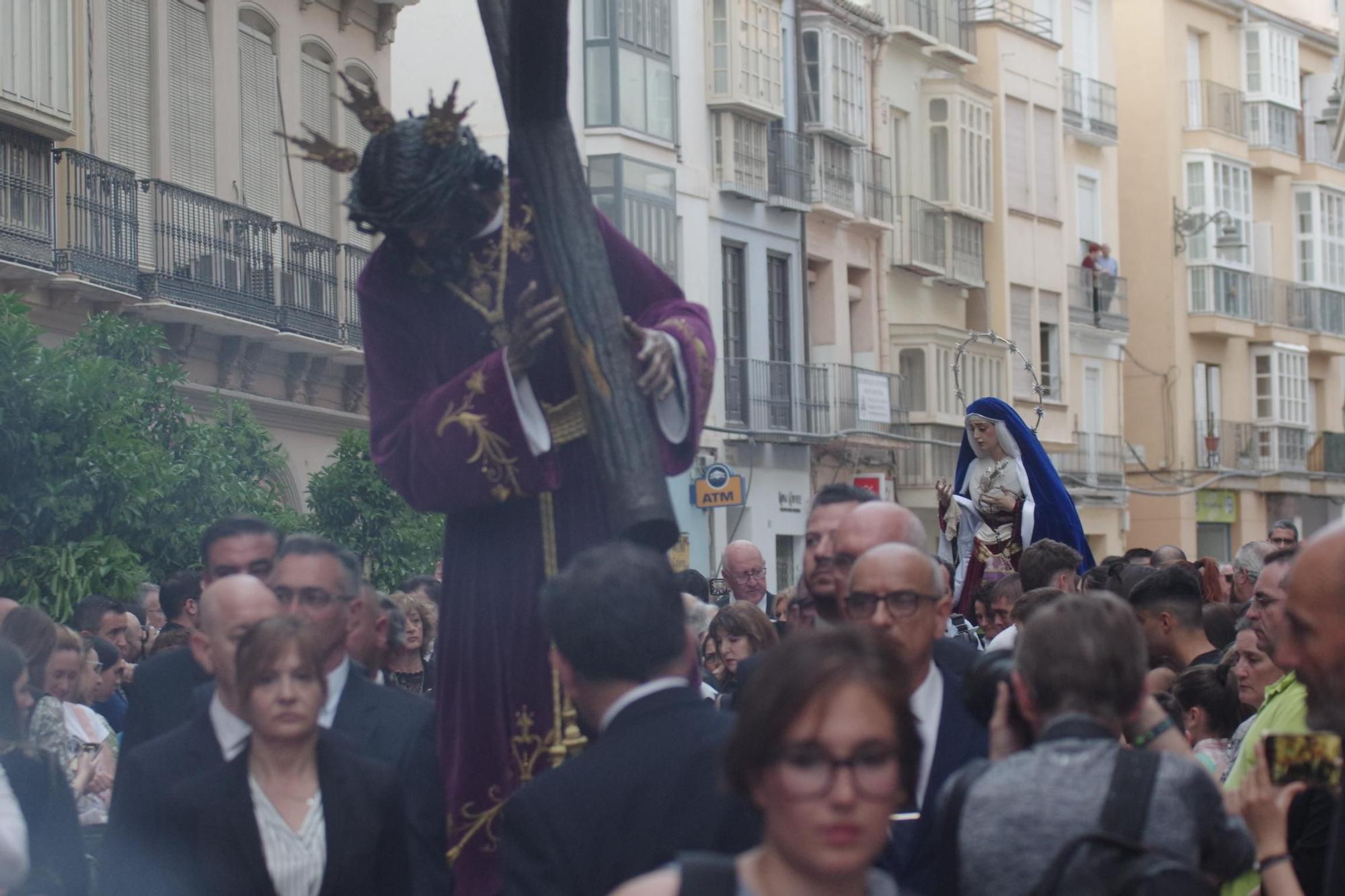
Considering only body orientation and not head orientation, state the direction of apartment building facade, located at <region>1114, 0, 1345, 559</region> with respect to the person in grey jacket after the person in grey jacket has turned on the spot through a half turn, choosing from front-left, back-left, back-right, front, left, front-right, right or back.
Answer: back

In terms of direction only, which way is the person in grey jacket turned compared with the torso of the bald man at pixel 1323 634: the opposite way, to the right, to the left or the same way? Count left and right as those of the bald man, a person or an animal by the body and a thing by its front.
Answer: to the right

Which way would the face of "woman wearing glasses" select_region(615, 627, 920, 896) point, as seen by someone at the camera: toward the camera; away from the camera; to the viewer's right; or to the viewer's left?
toward the camera

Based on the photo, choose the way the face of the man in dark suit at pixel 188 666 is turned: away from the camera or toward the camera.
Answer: toward the camera

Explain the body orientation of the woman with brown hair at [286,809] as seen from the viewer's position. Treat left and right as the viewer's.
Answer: facing the viewer

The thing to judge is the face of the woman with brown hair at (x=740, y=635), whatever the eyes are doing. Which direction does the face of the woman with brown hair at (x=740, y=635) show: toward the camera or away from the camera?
toward the camera

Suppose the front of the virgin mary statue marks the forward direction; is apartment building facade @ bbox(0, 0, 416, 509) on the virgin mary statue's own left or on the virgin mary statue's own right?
on the virgin mary statue's own right

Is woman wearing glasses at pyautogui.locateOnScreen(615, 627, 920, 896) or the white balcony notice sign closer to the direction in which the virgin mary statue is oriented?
the woman wearing glasses

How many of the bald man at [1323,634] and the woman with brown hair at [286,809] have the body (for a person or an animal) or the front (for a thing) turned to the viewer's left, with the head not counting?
1

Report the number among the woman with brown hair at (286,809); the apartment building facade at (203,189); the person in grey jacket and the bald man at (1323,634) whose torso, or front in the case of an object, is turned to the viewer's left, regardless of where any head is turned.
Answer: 1

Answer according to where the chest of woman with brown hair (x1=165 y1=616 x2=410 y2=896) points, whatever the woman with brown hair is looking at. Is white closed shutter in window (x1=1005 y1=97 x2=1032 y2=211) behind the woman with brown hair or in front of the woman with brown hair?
behind

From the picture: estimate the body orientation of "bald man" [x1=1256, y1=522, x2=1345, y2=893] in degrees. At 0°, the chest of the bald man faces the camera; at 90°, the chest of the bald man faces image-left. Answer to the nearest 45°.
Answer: approximately 90°

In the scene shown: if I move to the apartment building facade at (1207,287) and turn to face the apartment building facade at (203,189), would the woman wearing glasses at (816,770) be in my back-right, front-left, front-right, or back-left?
front-left

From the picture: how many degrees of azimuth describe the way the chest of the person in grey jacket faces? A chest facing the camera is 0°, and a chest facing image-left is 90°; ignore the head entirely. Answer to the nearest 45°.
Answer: approximately 180°

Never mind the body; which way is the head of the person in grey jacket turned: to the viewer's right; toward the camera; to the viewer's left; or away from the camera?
away from the camera

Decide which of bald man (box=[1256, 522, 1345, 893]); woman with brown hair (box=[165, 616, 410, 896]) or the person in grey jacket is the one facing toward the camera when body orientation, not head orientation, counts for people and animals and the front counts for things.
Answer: the woman with brown hair
